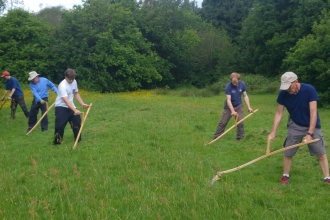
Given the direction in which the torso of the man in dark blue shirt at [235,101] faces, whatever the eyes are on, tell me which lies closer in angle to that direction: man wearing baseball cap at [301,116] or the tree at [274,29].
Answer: the man wearing baseball cap

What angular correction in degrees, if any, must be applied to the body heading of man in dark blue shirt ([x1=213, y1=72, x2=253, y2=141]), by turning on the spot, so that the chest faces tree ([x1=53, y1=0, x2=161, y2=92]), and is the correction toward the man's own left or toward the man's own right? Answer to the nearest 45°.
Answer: approximately 135° to the man's own right

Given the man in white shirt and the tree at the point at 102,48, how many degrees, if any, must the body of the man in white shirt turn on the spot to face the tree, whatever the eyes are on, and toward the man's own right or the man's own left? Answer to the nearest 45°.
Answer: approximately 135° to the man's own left

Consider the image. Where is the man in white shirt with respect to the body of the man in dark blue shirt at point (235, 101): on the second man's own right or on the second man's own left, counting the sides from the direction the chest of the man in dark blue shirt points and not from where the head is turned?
on the second man's own right

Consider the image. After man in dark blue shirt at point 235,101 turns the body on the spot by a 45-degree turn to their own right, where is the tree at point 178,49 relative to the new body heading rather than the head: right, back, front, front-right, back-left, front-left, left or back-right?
back-right

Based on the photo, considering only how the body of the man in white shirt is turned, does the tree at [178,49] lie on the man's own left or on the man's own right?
on the man's own left

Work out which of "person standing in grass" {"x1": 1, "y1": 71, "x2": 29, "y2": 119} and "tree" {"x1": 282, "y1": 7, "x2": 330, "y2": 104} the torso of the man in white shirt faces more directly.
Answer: the tree

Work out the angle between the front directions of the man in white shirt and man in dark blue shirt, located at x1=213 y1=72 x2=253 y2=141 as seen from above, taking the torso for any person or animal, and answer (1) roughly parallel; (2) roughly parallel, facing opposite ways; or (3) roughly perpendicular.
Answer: roughly perpendicular

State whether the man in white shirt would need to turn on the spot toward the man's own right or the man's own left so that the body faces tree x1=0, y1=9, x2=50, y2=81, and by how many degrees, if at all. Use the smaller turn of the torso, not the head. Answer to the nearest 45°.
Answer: approximately 135° to the man's own left

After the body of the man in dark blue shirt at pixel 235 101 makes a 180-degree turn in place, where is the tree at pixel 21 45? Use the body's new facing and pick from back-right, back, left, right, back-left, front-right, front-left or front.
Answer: front-left

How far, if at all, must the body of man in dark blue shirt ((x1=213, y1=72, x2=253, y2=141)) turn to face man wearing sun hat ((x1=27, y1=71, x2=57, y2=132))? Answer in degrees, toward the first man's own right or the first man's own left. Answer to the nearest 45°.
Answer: approximately 90° to the first man's own right

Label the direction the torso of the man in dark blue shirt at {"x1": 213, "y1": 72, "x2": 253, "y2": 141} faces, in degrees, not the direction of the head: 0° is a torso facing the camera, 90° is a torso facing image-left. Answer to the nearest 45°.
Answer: approximately 0°

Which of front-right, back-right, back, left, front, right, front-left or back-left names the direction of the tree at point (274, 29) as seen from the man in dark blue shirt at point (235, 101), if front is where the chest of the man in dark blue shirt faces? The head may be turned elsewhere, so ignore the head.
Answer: back

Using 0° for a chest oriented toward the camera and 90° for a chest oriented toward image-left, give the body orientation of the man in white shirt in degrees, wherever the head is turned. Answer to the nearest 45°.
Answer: approximately 315°
